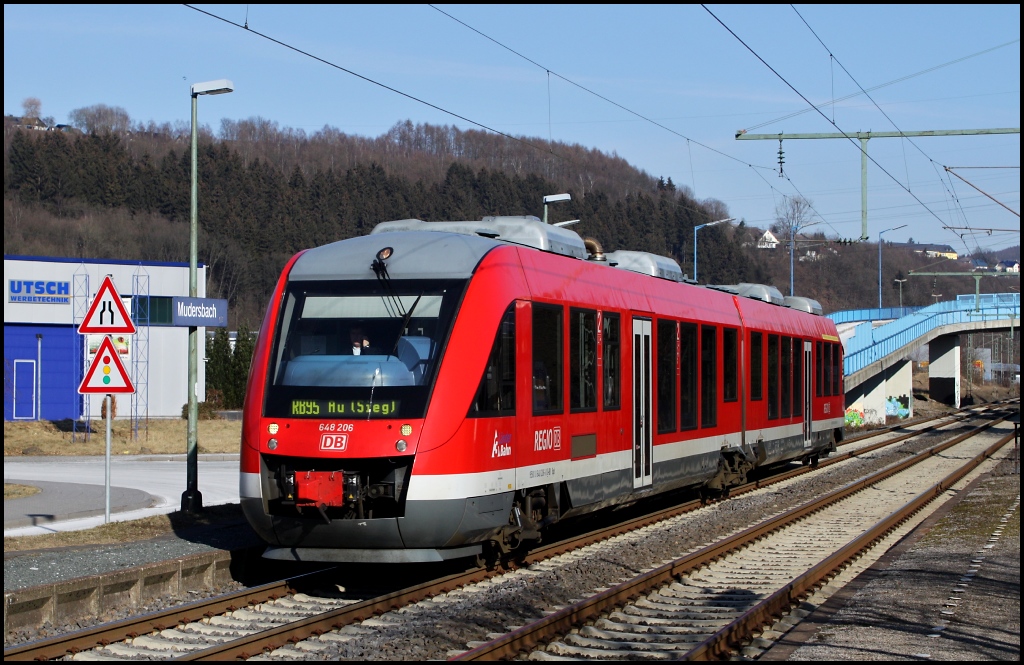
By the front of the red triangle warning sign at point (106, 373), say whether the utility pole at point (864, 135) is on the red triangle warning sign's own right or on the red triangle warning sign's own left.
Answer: on the red triangle warning sign's own left

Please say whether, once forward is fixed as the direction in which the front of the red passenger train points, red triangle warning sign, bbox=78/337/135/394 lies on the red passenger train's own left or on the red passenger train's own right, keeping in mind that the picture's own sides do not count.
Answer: on the red passenger train's own right

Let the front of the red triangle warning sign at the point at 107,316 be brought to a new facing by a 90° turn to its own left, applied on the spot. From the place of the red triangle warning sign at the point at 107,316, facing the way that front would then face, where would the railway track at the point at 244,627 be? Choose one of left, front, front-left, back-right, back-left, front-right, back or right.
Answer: right

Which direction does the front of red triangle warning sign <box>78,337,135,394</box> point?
toward the camera

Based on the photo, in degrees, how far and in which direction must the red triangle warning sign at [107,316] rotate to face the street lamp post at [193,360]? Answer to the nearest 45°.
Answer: approximately 135° to its left

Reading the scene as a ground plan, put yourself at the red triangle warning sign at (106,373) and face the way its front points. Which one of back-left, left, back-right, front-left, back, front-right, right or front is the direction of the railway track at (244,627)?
front

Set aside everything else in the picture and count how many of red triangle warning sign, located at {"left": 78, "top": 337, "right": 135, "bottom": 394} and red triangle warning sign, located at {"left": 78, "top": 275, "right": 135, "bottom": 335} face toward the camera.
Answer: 2

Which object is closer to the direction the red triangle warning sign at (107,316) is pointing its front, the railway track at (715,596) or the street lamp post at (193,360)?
the railway track

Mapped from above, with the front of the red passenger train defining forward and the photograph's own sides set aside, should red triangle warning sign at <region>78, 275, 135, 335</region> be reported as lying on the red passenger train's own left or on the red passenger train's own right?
on the red passenger train's own right

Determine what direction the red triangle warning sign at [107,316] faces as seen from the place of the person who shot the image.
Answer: facing the viewer

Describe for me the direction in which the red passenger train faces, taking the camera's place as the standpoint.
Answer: facing the viewer and to the left of the viewer
